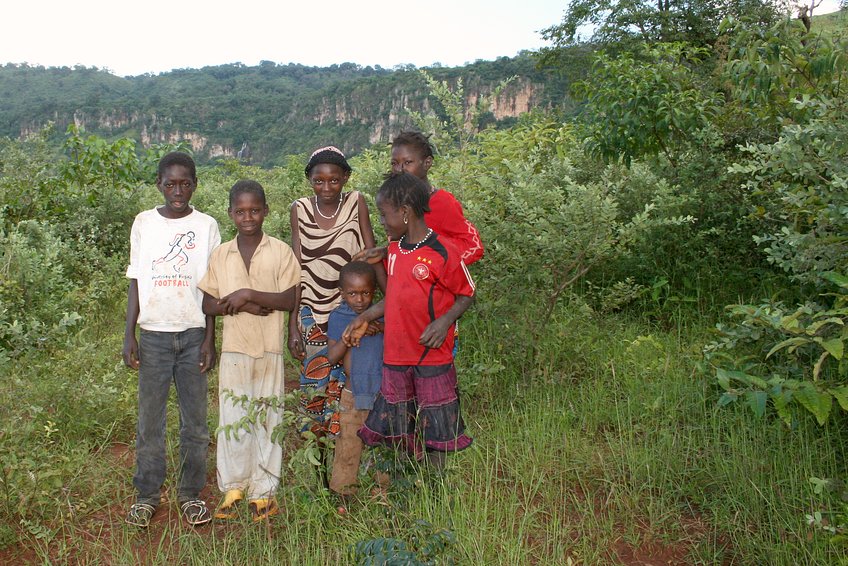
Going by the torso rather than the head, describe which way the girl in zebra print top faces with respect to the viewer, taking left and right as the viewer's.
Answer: facing the viewer

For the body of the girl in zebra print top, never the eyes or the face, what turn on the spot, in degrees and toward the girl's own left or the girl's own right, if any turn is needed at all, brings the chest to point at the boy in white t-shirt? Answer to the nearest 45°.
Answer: approximately 90° to the girl's own right

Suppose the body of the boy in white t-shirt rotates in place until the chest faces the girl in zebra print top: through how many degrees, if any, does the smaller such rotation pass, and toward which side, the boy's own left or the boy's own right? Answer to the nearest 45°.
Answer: approximately 90° to the boy's own left

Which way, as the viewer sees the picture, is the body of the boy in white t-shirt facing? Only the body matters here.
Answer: toward the camera

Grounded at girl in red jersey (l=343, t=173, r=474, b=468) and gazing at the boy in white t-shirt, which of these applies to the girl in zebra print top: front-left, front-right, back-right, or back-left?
front-right

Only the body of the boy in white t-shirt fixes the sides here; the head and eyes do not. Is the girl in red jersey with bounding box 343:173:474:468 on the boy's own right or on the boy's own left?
on the boy's own left

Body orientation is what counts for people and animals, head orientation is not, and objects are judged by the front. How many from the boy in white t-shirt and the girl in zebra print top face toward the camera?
2

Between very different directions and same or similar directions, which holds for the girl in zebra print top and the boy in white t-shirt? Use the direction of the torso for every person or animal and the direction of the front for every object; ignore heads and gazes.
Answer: same or similar directions

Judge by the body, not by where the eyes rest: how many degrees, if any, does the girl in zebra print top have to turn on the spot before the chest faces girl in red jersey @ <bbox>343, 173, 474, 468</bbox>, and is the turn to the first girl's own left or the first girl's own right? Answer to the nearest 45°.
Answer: approximately 45° to the first girl's own left

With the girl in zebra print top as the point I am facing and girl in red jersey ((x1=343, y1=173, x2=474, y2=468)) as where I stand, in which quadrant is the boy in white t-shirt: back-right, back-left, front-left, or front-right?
front-left

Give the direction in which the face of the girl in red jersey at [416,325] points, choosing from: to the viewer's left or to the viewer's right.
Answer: to the viewer's left

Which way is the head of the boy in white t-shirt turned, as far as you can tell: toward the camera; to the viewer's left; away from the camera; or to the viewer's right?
toward the camera

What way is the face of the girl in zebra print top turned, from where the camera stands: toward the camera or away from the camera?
toward the camera
